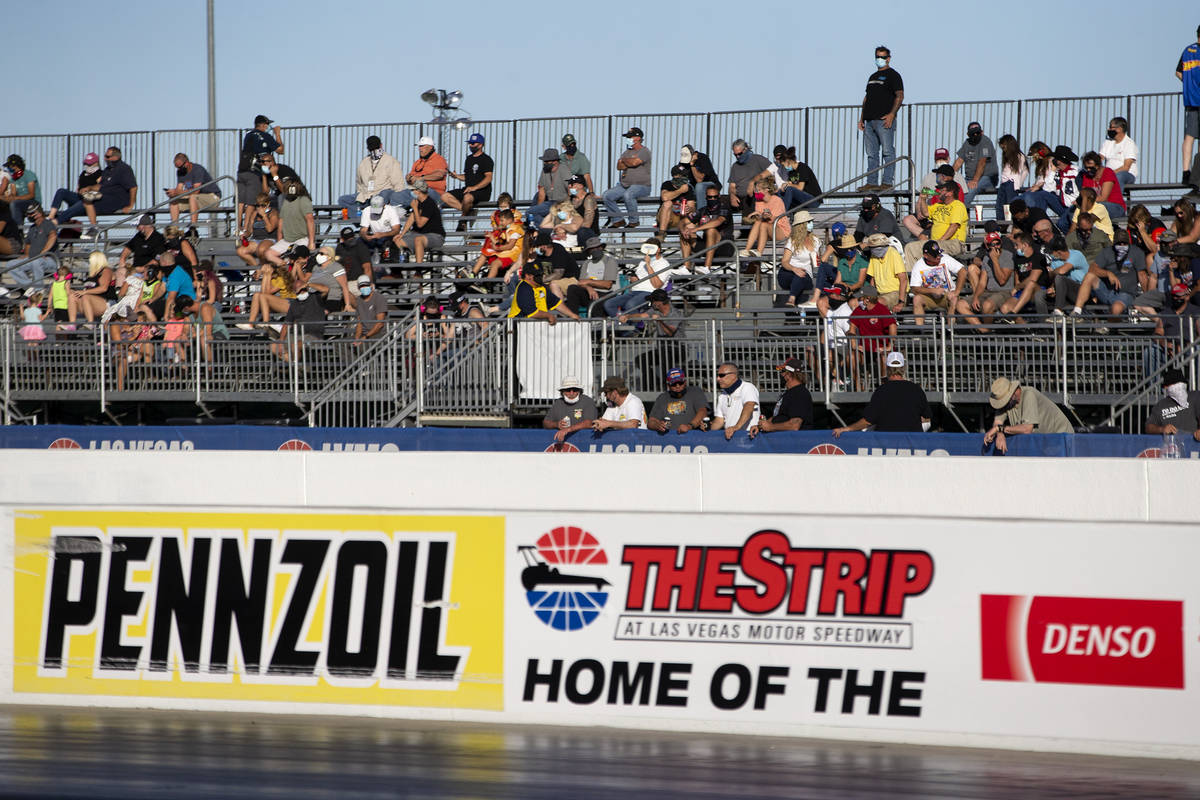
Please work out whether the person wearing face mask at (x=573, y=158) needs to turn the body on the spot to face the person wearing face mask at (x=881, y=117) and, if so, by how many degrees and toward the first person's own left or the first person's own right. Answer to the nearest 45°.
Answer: approximately 135° to the first person's own left

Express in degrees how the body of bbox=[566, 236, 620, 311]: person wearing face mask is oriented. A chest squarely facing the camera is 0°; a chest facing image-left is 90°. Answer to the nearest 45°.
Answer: approximately 45°

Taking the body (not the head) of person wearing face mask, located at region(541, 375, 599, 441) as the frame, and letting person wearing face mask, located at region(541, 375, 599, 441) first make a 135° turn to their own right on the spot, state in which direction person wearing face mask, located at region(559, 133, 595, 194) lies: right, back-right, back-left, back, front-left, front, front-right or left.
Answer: front-right

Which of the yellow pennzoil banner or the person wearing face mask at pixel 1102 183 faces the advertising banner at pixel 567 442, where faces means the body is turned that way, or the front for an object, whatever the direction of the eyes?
the person wearing face mask

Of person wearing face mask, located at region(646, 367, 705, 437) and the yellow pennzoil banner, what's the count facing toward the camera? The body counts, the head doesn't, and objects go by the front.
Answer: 2

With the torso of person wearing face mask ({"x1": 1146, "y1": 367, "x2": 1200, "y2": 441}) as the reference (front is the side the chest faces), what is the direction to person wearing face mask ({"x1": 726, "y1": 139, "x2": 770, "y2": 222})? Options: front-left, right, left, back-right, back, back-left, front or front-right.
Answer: back-right
